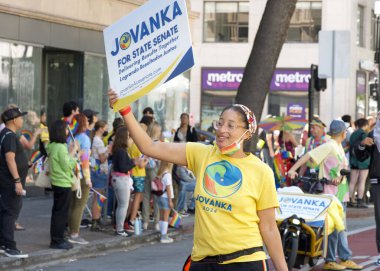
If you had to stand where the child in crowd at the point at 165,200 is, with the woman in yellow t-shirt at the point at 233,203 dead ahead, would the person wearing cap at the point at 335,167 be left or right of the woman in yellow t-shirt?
left

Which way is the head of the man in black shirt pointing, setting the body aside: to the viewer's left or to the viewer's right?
to the viewer's right

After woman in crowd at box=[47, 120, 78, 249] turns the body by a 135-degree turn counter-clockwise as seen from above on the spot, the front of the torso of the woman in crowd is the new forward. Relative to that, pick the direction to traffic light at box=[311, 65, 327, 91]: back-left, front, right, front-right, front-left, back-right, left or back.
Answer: right

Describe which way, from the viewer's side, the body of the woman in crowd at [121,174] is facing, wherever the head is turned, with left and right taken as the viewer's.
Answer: facing to the right of the viewer

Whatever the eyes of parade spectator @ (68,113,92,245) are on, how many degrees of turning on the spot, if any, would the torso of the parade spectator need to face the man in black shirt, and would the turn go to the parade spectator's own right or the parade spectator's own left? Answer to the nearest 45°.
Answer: approximately 135° to the parade spectator's own right

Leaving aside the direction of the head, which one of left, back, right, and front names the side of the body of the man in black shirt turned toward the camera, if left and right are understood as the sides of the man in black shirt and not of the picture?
right

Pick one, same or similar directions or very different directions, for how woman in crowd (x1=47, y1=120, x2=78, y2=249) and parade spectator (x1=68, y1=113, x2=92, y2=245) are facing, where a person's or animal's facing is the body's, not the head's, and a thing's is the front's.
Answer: same or similar directions

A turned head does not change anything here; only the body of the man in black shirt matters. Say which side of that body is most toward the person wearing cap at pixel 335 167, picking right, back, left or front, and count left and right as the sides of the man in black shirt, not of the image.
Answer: front
